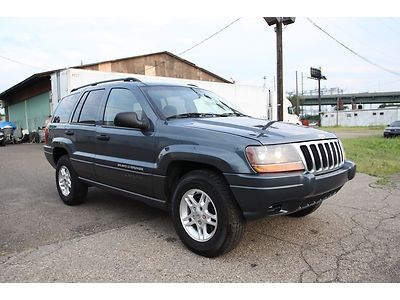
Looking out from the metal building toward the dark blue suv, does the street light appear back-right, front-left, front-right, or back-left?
front-left

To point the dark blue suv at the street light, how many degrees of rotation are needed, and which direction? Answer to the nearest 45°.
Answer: approximately 135° to its left

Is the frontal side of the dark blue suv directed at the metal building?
no

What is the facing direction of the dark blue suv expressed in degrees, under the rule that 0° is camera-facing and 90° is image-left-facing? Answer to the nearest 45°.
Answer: approximately 315°

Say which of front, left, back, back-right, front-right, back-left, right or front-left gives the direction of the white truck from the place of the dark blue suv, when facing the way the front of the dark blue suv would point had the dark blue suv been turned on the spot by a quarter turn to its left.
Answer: front-left
